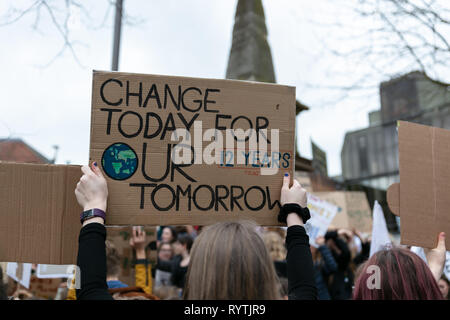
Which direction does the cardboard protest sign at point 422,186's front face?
away from the camera

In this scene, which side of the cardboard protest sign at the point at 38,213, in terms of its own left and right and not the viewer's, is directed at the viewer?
back

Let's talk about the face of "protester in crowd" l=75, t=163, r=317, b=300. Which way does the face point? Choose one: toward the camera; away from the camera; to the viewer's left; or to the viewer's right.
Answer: away from the camera

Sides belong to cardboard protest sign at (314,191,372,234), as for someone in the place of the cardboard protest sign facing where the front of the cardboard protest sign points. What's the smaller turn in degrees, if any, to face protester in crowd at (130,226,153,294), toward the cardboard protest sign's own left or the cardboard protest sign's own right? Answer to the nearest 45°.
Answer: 0° — it already faces them

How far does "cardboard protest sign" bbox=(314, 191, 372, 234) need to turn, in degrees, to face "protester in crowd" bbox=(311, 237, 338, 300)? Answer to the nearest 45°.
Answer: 0° — it already faces them

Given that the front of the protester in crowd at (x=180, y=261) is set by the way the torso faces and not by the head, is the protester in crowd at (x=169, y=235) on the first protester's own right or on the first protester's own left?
on the first protester's own right

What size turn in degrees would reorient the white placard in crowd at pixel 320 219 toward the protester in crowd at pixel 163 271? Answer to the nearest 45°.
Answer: approximately 90° to its right
